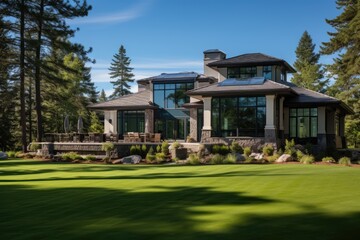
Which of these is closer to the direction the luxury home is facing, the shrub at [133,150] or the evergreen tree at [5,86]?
the shrub

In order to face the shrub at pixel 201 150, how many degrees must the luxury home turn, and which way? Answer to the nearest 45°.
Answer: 0° — it already faces it

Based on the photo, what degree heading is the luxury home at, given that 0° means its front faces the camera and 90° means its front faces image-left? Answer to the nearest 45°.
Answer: approximately 0°

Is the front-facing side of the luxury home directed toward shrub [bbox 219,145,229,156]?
yes

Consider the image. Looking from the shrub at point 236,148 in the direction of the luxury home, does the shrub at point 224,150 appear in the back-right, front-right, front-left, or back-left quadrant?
back-left

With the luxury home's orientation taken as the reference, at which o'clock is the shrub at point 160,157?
The shrub is roughly at 1 o'clock from the luxury home.

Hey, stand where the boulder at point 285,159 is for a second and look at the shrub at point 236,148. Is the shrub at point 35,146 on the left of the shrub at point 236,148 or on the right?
left

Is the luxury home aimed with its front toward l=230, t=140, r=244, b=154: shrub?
yes

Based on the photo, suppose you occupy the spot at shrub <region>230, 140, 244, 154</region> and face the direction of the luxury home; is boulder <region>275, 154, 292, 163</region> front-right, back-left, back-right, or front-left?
back-right

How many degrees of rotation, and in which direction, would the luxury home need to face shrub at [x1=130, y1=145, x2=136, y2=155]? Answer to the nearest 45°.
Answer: approximately 45° to its right
